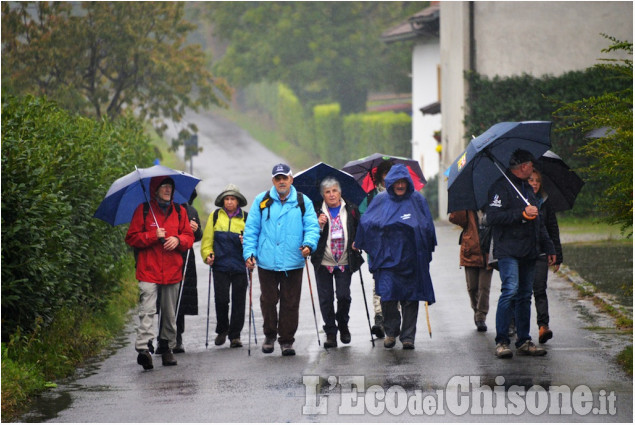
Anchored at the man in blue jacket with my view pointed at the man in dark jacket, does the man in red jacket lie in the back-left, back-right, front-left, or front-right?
back-right

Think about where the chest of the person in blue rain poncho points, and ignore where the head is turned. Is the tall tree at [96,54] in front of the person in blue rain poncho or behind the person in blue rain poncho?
behind

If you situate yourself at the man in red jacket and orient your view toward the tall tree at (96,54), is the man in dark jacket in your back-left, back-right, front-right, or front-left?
back-right

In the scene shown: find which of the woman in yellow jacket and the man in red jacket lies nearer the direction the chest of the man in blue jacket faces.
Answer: the man in red jacket

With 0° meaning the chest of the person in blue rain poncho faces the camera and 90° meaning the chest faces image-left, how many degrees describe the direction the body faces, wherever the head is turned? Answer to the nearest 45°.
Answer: approximately 0°

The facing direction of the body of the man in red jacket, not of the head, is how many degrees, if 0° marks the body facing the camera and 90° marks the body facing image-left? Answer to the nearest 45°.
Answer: approximately 0°

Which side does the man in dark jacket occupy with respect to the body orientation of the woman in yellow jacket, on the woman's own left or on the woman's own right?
on the woman's own left

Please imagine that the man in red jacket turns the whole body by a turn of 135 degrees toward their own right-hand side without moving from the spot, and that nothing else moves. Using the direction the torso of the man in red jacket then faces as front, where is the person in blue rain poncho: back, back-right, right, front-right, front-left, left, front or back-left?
back-right
